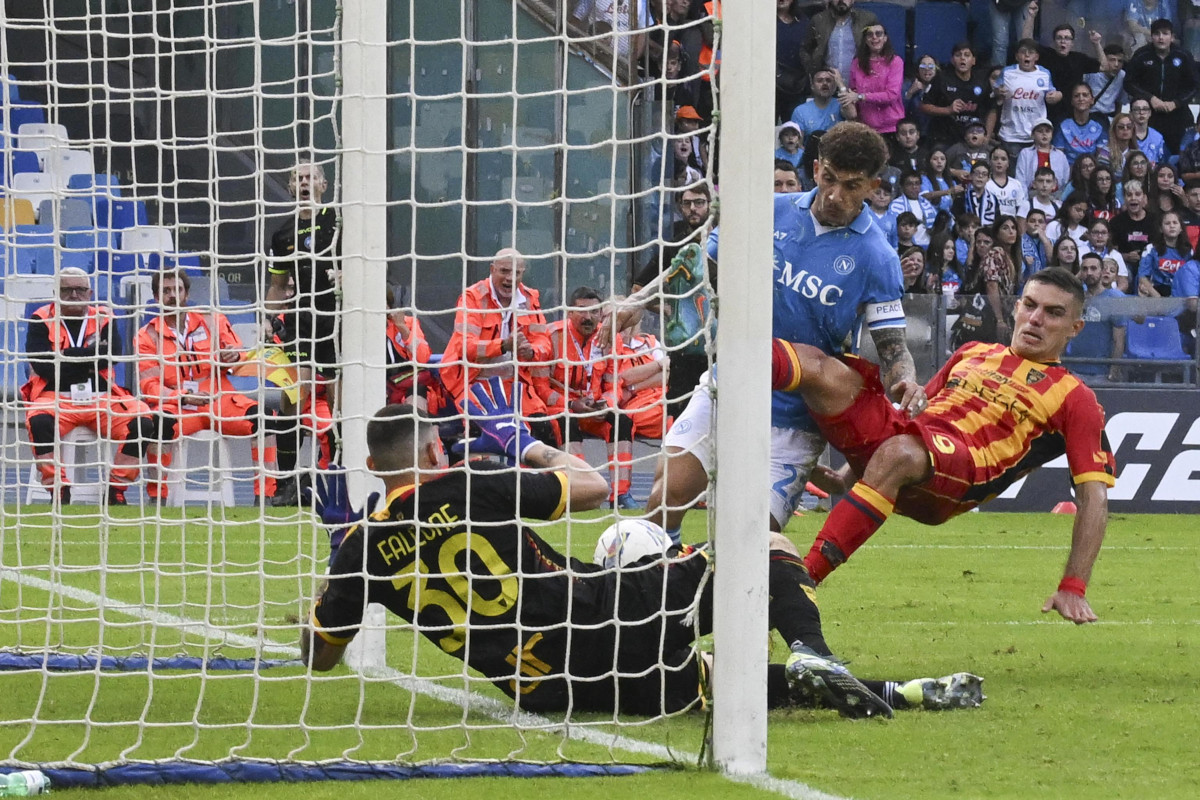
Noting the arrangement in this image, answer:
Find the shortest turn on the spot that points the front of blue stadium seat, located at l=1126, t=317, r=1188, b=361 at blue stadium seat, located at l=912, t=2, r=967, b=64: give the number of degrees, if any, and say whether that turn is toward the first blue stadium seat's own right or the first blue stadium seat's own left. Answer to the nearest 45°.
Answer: approximately 135° to the first blue stadium seat's own right

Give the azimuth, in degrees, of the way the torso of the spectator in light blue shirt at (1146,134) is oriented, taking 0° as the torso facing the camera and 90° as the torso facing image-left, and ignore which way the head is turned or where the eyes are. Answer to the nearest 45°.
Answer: approximately 0°

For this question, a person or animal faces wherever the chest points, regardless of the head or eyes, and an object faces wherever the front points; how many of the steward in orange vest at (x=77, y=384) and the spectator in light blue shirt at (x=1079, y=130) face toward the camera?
2

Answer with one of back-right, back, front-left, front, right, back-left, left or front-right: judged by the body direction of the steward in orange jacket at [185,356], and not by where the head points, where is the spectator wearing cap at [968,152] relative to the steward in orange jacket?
back-left

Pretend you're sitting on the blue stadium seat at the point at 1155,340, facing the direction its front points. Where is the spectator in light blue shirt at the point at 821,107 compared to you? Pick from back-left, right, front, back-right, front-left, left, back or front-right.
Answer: back-right

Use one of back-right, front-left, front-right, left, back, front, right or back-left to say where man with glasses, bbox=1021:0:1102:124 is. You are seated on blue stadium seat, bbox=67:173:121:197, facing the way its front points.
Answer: back-left

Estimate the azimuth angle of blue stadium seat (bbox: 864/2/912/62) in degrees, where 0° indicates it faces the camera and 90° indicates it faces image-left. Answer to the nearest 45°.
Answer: approximately 0°
